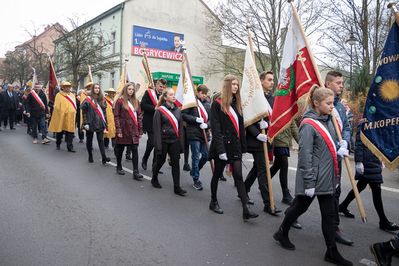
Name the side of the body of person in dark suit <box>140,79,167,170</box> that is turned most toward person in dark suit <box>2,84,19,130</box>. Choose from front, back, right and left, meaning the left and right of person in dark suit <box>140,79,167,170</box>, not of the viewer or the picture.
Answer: back

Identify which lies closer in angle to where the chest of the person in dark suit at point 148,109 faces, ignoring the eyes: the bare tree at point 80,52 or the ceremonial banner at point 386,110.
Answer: the ceremonial banner

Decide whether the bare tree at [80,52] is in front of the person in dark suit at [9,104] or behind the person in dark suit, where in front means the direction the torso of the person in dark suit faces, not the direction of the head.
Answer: behind

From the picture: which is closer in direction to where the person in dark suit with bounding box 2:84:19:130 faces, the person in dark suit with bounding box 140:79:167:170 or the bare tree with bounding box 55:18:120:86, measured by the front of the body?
the person in dark suit

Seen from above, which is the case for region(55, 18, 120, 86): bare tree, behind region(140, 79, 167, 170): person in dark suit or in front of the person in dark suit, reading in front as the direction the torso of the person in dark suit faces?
behind

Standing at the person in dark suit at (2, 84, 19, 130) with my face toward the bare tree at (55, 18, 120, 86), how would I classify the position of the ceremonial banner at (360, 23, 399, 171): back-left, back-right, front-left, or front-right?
back-right

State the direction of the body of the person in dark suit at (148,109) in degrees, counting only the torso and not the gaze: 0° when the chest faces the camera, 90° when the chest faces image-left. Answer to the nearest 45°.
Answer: approximately 315°

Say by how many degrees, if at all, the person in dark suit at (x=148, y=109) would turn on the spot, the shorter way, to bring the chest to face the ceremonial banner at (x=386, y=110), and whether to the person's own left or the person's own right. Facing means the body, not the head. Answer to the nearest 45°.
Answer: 0° — they already face it

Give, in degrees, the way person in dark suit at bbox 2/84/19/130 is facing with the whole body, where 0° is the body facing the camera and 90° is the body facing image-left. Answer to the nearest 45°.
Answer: approximately 0°

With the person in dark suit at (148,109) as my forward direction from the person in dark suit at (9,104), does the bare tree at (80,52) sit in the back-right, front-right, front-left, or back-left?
back-left
